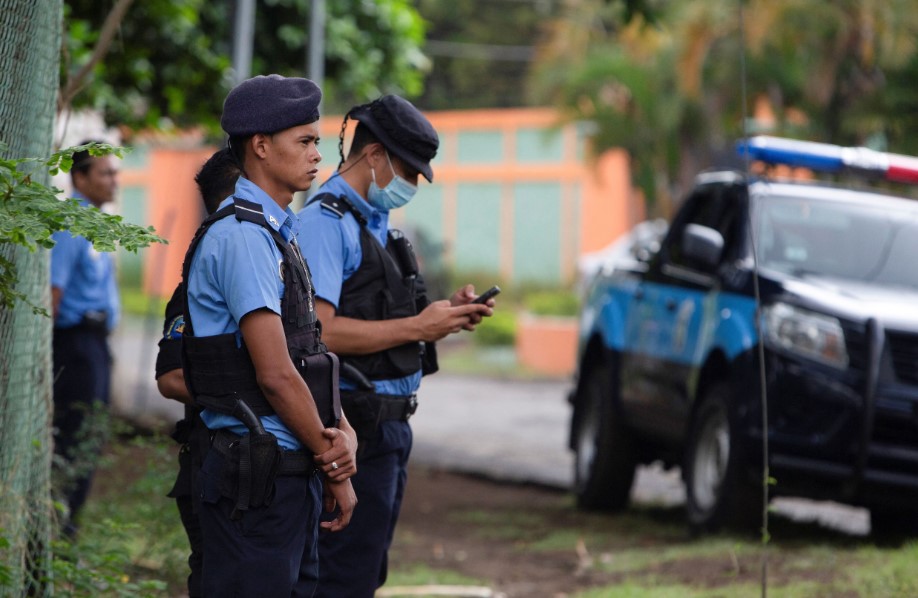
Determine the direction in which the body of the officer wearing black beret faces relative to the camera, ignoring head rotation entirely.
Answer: to the viewer's right

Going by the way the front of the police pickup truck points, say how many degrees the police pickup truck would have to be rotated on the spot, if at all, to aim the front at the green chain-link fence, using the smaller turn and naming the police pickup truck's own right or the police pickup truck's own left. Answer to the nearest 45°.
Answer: approximately 90° to the police pickup truck's own right

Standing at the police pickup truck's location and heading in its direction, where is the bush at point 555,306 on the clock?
The bush is roughly at 7 o'clock from the police pickup truck.

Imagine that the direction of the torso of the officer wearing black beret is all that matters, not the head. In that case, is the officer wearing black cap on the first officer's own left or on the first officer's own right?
on the first officer's own left

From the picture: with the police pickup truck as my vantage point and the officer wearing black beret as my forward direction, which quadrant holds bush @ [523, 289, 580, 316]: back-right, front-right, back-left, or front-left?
back-right

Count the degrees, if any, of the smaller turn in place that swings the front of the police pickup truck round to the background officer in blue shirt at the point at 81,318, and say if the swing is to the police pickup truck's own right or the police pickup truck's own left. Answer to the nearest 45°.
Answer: approximately 90° to the police pickup truck's own right

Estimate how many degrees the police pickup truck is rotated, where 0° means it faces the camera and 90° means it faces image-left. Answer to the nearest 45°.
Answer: approximately 315°

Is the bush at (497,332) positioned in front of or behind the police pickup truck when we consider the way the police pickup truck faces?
behind

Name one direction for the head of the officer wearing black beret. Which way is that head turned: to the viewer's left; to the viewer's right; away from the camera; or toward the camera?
to the viewer's right

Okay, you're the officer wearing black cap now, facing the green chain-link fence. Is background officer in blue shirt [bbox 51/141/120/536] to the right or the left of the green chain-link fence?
right
